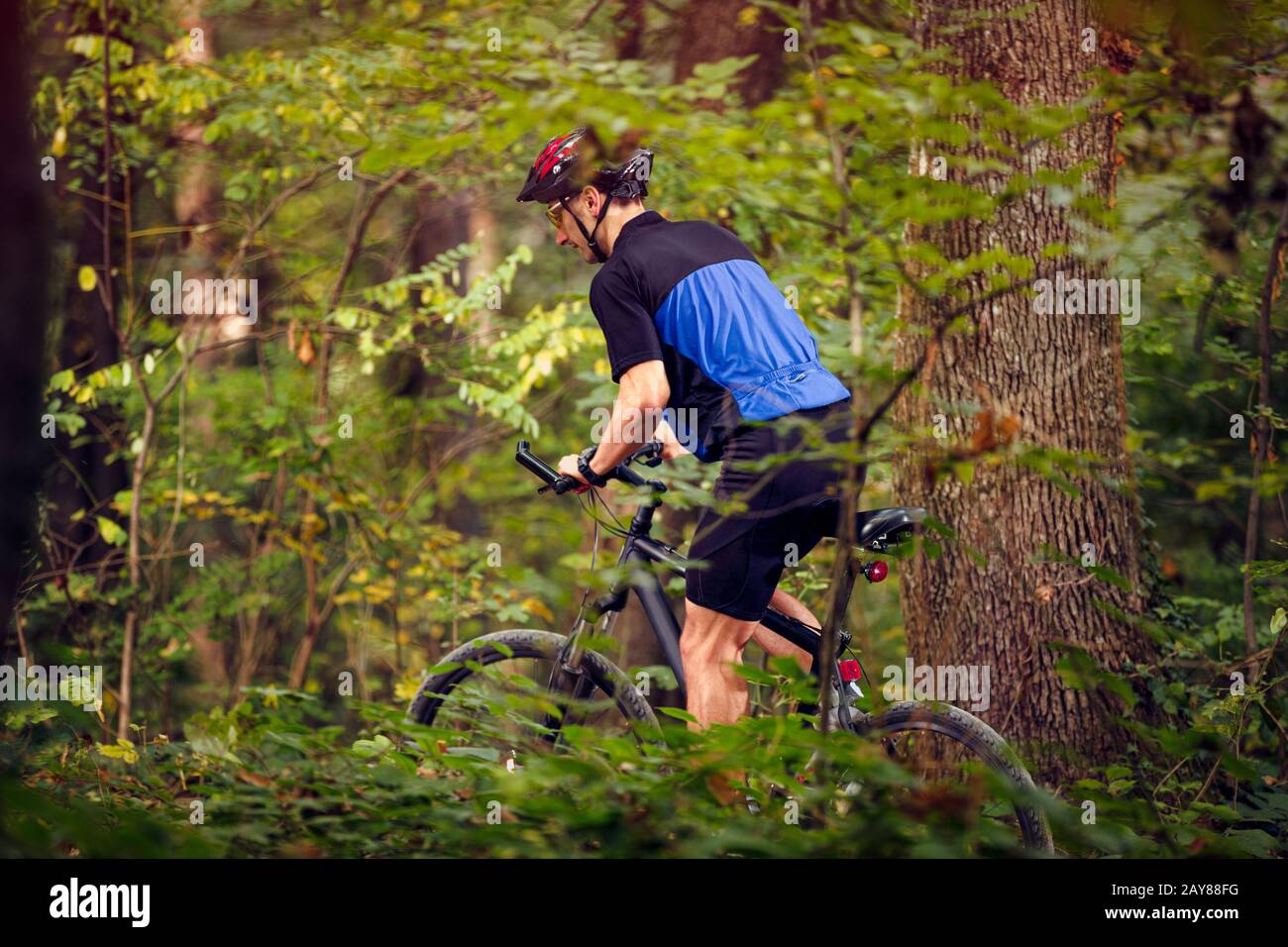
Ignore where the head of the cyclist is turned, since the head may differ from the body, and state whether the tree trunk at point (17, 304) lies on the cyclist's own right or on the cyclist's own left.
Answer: on the cyclist's own left

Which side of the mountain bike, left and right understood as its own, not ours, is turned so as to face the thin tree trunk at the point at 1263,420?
right

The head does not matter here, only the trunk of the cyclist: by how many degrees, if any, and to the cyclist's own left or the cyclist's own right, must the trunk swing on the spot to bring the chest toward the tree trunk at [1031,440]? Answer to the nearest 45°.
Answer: approximately 90° to the cyclist's own right

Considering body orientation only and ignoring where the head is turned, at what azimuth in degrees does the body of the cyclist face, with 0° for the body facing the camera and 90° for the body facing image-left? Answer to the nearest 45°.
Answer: approximately 135°

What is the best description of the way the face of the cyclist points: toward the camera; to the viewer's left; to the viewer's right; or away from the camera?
to the viewer's left

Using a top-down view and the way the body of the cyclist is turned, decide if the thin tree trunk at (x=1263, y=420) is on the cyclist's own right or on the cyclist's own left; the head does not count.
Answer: on the cyclist's own right

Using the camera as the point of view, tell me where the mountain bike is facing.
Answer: facing away from the viewer and to the left of the viewer
